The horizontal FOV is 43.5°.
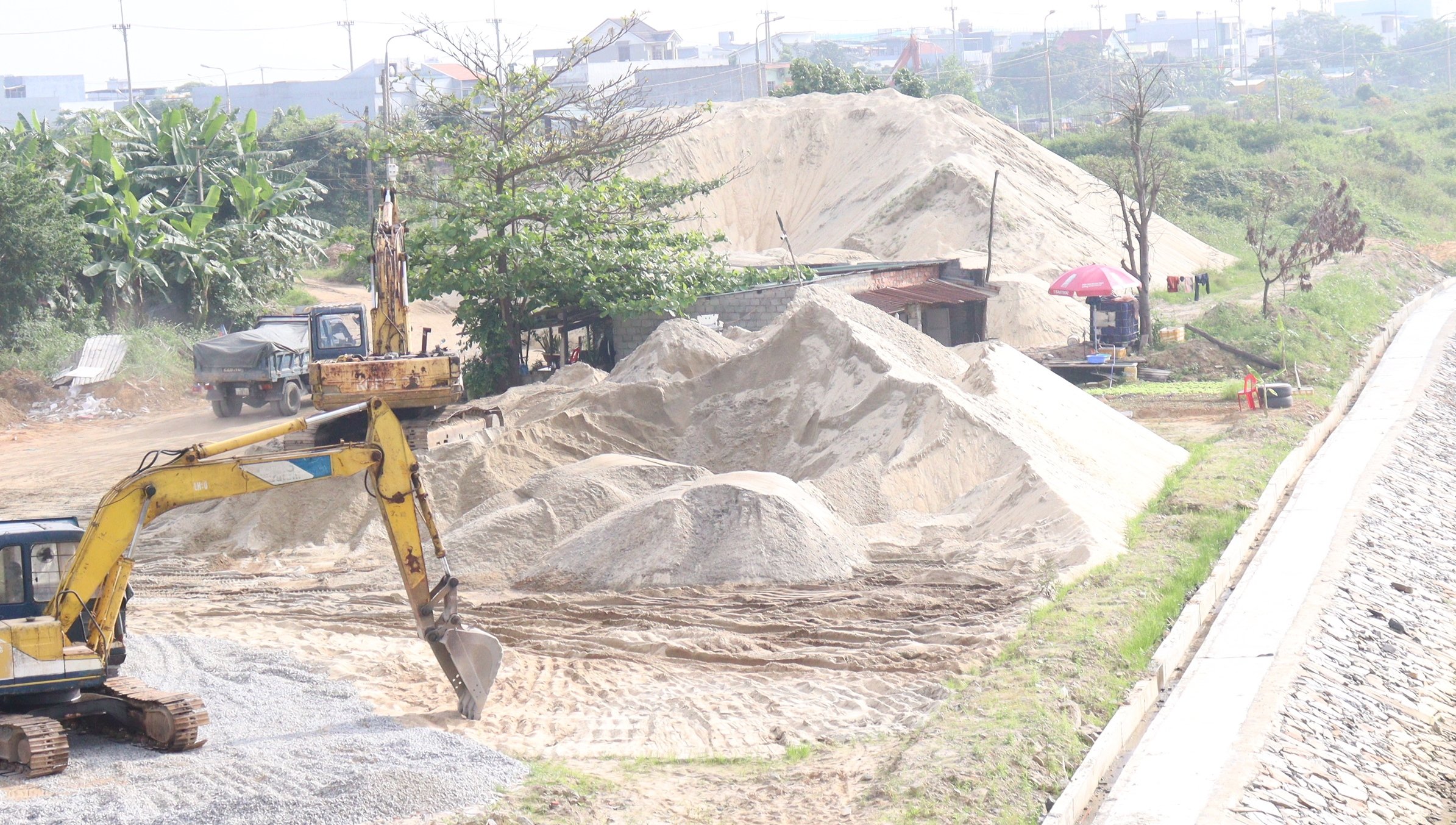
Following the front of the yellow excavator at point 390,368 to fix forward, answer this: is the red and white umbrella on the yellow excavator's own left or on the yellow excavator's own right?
on the yellow excavator's own right

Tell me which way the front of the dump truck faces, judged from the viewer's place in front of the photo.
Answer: facing away from the viewer and to the right of the viewer

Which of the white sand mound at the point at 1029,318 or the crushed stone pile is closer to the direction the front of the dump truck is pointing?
the white sand mound

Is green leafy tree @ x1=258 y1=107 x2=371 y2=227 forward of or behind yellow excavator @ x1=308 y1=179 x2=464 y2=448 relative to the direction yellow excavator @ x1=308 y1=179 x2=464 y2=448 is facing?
forward

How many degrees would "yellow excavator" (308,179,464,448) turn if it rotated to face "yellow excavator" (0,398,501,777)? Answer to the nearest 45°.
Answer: approximately 180°

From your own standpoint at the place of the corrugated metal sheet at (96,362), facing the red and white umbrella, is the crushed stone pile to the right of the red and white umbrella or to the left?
right

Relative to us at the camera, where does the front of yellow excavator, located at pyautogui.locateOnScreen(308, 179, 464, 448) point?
facing away from the viewer
